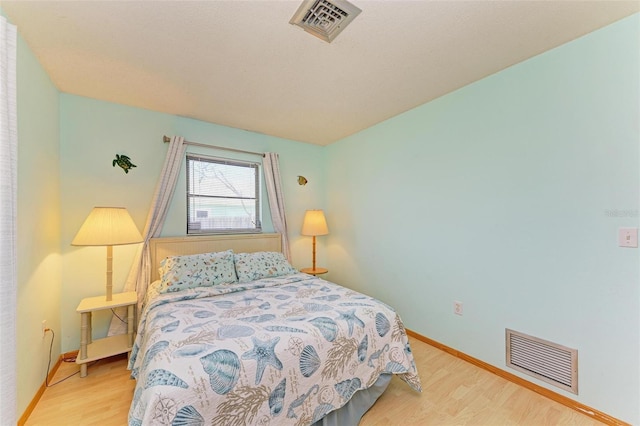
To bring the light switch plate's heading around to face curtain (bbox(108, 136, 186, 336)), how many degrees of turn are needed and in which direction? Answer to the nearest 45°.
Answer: approximately 45° to its right

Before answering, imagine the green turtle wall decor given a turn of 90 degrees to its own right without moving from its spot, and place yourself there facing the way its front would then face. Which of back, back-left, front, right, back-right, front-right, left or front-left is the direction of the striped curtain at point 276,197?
back

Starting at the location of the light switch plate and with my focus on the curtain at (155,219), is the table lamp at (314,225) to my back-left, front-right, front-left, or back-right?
front-right

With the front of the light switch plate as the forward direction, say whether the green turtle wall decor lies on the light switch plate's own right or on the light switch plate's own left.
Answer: on the light switch plate's own right

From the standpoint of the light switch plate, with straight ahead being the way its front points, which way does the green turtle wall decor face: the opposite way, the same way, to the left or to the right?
to the left

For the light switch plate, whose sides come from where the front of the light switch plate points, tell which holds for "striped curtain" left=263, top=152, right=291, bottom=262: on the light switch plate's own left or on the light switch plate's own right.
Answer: on the light switch plate's own right

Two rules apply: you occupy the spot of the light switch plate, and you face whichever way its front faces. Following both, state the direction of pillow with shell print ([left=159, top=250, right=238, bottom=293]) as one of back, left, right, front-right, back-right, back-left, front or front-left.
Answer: front-right

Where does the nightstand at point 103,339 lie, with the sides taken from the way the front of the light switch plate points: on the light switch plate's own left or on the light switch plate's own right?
on the light switch plate's own right

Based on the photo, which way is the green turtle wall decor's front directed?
toward the camera

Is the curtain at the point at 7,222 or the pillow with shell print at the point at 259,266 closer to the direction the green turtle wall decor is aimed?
the curtain
